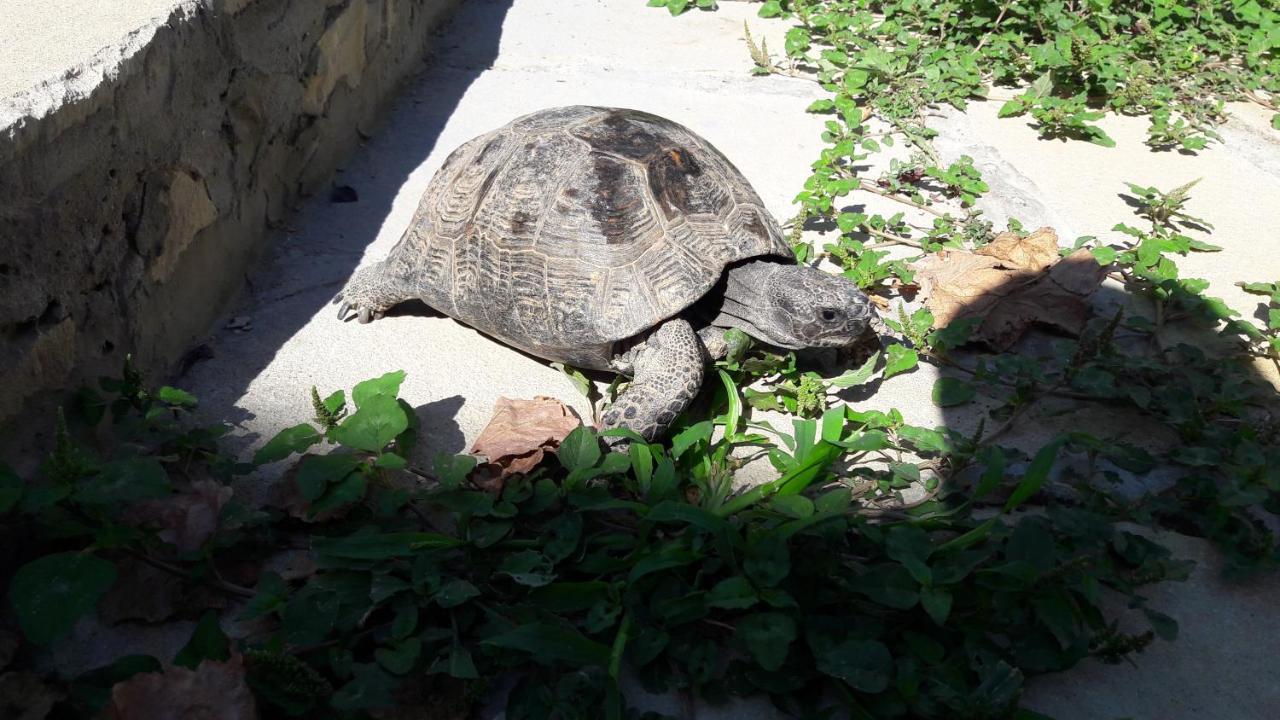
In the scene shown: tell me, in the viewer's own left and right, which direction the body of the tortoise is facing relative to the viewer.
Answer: facing the viewer and to the right of the viewer

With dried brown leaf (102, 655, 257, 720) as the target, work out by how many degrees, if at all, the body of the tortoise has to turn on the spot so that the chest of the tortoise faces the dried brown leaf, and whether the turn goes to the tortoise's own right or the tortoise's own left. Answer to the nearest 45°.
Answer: approximately 90° to the tortoise's own right

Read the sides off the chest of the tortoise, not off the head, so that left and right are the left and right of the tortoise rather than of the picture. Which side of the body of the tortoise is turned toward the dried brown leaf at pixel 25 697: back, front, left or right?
right

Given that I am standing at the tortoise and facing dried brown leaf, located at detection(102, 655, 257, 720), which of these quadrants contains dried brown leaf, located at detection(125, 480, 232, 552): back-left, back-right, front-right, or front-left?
front-right

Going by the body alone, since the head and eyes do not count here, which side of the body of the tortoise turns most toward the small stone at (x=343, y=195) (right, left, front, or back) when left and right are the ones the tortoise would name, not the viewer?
back

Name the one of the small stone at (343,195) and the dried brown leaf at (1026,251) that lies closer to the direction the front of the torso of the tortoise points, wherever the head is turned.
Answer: the dried brown leaf

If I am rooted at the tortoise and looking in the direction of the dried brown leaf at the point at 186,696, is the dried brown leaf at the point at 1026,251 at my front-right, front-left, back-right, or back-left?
back-left

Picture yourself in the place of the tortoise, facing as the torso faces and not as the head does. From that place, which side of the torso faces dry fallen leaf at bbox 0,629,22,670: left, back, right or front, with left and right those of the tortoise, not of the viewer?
right

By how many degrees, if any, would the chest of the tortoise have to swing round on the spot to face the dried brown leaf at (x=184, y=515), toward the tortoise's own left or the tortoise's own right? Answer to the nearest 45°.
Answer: approximately 90° to the tortoise's own right

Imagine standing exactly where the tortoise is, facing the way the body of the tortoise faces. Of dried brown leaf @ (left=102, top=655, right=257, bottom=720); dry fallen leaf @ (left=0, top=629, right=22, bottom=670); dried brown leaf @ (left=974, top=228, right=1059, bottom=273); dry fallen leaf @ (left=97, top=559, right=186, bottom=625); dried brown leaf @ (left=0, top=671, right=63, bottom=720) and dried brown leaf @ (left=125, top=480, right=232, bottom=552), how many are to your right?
5

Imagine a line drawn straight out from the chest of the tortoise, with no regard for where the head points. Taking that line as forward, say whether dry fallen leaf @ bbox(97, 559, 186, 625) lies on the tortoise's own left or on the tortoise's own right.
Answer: on the tortoise's own right

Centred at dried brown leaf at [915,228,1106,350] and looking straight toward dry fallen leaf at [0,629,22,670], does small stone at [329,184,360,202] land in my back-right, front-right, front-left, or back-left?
front-right

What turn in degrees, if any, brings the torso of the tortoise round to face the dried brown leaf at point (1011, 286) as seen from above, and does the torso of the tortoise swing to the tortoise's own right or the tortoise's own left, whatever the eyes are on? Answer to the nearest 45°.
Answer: approximately 45° to the tortoise's own left

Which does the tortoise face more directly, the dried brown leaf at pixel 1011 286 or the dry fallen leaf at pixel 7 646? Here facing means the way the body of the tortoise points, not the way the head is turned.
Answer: the dried brown leaf
